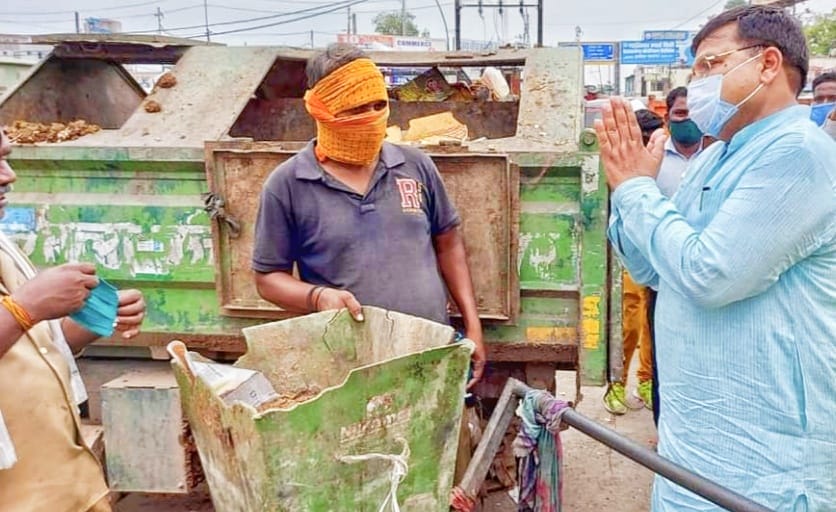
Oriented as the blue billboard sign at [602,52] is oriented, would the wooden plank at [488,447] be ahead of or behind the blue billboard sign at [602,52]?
ahead

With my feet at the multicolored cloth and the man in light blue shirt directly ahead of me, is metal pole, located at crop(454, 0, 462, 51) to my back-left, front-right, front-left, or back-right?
back-left

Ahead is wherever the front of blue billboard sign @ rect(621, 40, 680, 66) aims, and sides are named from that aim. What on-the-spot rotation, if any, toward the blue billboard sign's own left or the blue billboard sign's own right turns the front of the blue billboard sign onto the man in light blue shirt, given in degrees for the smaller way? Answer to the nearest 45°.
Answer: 0° — it already faces them

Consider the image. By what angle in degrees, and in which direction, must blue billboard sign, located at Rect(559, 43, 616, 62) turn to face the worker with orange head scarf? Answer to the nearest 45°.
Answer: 0° — it already faces them

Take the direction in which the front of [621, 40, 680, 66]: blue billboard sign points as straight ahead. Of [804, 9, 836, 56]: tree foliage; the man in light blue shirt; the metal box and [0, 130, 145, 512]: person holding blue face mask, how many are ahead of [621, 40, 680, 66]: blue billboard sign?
3

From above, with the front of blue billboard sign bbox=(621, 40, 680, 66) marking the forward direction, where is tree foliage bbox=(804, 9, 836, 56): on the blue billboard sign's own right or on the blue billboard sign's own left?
on the blue billboard sign's own left

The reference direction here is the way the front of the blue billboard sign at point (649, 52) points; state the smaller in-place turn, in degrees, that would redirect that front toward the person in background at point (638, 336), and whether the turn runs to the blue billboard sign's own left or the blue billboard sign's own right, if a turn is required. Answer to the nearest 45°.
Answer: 0° — it already faces them

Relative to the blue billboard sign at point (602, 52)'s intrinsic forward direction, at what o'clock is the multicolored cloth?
The multicolored cloth is roughly at 12 o'clock from the blue billboard sign.

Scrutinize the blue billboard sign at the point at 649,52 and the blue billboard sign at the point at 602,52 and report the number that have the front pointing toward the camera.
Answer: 2

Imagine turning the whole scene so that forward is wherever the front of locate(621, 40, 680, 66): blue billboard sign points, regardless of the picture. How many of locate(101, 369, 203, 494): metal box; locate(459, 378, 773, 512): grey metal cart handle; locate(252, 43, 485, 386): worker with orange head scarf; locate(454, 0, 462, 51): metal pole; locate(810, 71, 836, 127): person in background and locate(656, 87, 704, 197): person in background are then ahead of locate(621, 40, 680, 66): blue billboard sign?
6

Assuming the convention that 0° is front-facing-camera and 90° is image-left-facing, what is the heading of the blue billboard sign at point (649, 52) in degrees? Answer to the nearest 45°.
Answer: approximately 0°

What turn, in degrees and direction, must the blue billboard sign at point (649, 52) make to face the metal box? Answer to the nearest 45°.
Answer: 0° — it already faces it
